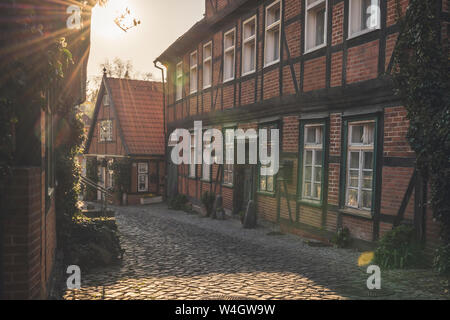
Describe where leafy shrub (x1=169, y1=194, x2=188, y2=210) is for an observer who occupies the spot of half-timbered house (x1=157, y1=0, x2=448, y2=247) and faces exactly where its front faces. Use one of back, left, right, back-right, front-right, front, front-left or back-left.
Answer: right

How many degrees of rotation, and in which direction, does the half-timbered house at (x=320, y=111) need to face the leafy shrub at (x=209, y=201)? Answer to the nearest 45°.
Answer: approximately 90° to its right

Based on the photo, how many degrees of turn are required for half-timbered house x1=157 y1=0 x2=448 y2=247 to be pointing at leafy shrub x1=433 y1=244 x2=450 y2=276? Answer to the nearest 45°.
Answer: approximately 90° to its left

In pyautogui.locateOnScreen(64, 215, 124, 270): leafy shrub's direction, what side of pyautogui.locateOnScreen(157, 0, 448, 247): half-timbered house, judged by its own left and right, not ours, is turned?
front

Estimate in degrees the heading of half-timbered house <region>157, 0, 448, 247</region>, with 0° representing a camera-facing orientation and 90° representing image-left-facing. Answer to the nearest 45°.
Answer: approximately 45°

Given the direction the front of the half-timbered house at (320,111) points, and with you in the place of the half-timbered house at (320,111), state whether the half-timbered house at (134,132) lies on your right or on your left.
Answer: on your right
